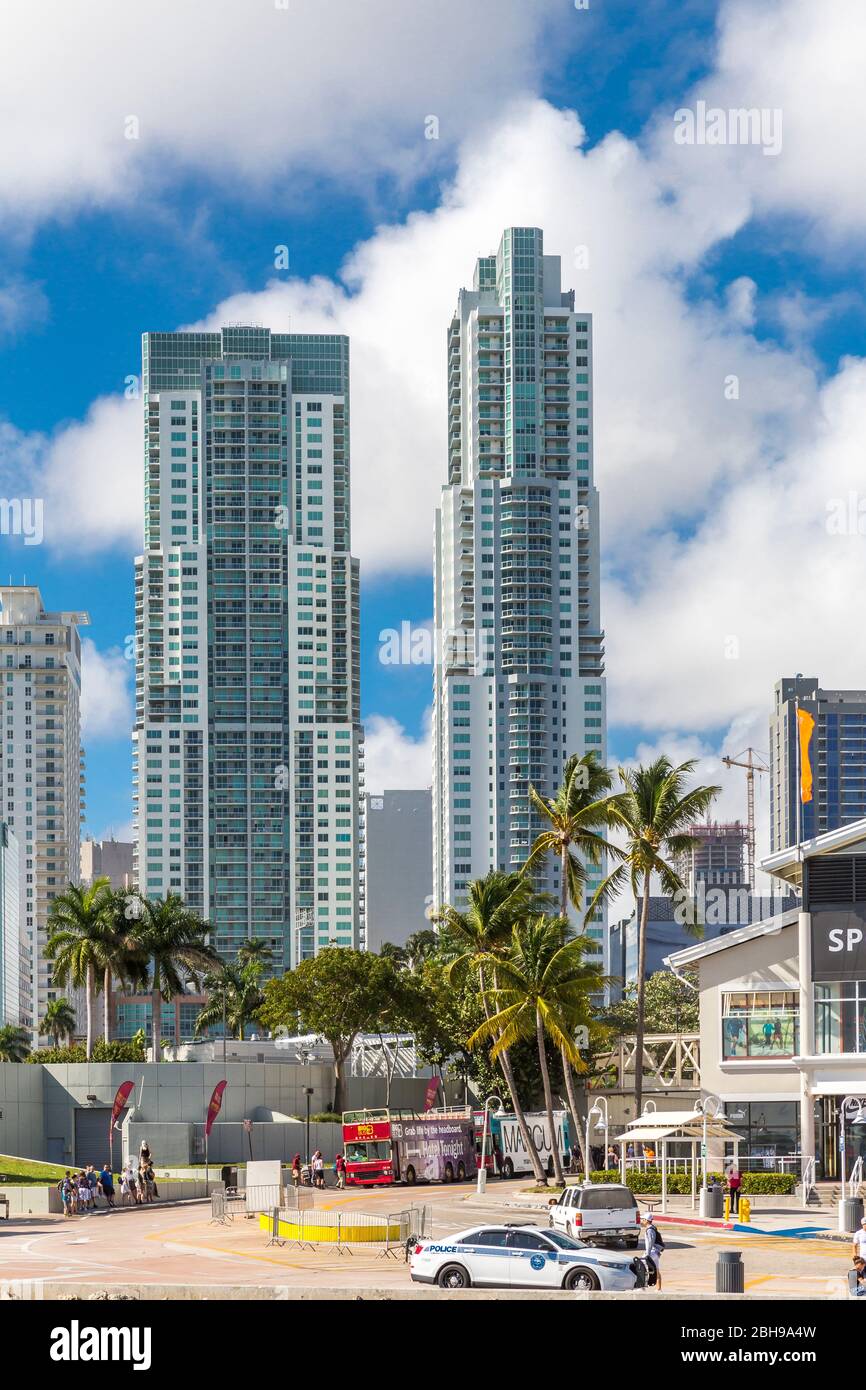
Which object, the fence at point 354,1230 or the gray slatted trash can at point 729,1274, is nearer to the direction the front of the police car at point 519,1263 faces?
the gray slatted trash can

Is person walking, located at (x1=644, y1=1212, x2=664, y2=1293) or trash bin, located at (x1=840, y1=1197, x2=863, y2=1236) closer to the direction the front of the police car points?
the person walking

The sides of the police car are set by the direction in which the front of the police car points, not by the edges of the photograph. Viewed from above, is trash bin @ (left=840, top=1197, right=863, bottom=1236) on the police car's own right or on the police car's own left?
on the police car's own left

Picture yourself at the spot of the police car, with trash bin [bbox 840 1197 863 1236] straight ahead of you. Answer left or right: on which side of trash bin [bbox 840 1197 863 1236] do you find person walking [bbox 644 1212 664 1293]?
right

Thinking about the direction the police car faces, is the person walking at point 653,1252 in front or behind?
in front

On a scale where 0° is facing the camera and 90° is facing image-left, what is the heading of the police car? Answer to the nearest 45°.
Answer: approximately 270°
